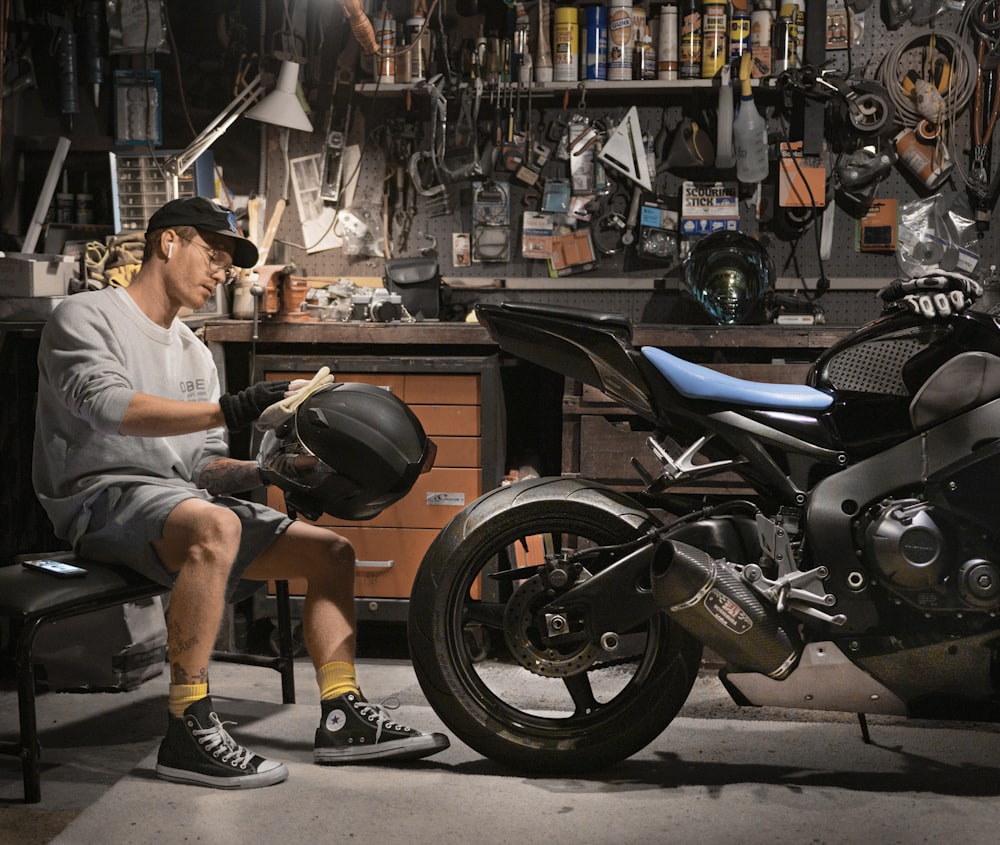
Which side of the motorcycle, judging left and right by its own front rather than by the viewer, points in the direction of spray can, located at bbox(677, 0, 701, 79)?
left

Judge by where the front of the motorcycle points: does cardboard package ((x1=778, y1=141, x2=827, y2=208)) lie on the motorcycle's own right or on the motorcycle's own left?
on the motorcycle's own left

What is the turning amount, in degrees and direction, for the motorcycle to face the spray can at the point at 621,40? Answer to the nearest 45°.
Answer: approximately 90° to its left

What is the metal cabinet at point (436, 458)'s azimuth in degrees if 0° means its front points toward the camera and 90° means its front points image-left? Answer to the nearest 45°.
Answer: approximately 0°

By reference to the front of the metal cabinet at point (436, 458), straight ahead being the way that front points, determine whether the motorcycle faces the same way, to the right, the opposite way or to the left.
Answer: to the left

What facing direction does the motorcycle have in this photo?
to the viewer's right

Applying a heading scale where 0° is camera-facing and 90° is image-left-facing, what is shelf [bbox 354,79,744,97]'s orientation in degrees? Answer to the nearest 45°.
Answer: approximately 0°

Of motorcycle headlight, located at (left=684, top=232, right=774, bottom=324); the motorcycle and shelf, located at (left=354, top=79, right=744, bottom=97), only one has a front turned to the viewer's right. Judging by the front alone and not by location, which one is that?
the motorcycle

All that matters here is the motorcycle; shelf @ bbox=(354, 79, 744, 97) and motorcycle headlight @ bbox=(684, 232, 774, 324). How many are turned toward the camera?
2

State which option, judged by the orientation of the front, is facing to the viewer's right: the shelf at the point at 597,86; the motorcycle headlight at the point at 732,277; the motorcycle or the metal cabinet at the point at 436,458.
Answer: the motorcycle

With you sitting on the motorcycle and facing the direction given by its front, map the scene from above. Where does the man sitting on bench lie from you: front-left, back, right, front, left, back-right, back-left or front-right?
back
